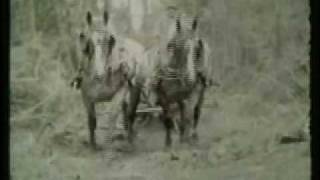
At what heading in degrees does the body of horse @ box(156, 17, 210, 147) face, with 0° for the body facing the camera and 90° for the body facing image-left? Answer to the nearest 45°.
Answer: approximately 0°
